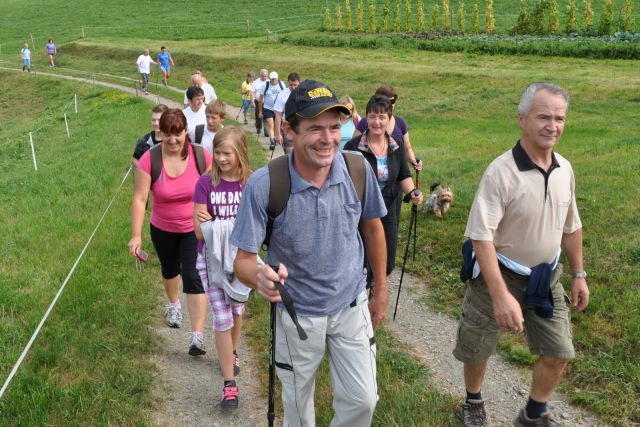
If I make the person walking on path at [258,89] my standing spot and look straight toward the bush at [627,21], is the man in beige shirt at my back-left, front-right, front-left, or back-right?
back-right

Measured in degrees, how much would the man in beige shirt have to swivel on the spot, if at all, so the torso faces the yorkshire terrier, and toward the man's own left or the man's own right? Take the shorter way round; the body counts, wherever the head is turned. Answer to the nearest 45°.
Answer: approximately 135° to the man's own left

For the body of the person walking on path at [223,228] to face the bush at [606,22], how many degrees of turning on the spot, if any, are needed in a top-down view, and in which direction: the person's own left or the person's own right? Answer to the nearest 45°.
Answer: approximately 135° to the person's own left

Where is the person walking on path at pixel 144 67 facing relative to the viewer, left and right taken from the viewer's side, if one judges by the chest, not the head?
facing the viewer and to the right of the viewer

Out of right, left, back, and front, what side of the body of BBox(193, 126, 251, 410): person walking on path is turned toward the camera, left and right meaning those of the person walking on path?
front

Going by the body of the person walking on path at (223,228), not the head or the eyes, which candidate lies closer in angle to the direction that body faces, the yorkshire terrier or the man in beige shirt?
the man in beige shirt

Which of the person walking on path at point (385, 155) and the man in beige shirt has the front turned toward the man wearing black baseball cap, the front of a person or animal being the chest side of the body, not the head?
the person walking on path

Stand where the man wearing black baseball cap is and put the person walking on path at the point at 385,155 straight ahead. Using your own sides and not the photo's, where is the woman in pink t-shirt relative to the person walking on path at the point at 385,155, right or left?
left

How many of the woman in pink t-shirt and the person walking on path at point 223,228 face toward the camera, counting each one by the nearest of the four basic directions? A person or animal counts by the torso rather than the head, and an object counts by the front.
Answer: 2

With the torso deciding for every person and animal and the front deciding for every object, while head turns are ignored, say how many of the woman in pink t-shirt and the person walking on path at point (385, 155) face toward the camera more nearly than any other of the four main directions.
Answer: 2

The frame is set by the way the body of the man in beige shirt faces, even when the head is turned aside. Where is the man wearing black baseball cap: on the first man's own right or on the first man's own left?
on the first man's own right

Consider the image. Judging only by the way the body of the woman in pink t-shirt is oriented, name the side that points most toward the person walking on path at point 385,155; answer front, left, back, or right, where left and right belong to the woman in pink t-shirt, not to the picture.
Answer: left

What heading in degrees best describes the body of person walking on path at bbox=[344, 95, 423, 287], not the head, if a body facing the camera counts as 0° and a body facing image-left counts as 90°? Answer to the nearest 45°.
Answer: approximately 0°

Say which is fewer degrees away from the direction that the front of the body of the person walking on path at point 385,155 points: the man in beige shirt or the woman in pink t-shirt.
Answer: the man in beige shirt

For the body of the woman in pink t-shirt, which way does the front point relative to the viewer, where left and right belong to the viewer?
facing the viewer
